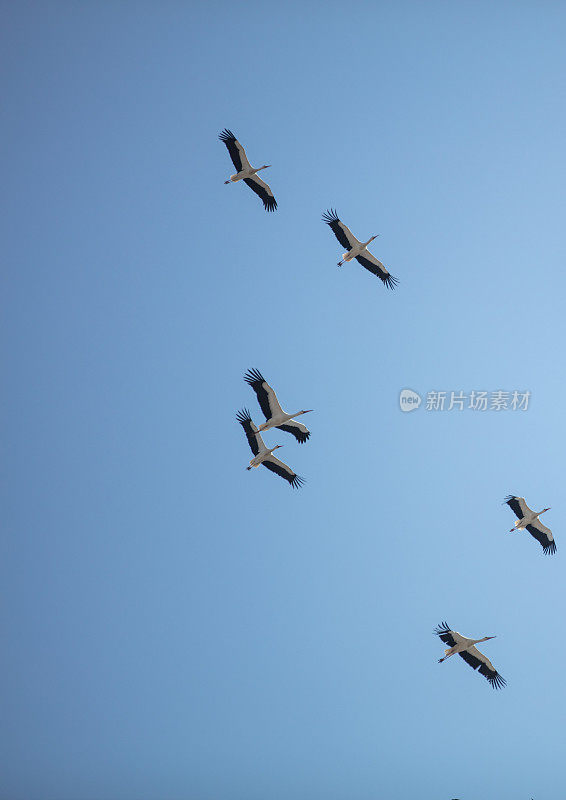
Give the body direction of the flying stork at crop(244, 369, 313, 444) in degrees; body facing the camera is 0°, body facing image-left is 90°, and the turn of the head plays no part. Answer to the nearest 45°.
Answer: approximately 270°

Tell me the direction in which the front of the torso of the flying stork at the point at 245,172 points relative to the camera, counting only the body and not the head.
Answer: to the viewer's right

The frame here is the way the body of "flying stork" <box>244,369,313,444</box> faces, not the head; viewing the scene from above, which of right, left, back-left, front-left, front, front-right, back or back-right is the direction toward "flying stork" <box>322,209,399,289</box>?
front

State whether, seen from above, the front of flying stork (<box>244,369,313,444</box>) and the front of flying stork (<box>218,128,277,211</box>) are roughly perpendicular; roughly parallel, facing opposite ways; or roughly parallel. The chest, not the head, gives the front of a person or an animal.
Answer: roughly parallel

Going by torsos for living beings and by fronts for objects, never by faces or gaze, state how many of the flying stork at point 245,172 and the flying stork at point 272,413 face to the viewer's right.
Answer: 2
